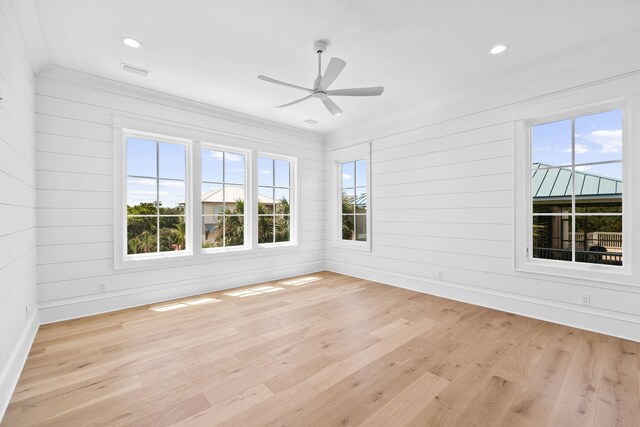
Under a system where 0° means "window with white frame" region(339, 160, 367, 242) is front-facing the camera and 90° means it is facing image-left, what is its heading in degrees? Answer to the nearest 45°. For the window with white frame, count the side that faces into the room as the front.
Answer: approximately 45°

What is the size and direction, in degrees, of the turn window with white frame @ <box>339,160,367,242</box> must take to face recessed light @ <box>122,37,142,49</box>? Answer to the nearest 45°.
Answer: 0° — it already faces it

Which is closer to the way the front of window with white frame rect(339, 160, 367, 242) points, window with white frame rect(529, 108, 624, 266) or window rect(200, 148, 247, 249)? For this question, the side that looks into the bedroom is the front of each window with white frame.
the window

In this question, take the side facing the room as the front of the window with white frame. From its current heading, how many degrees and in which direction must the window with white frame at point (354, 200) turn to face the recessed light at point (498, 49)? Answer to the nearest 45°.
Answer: approximately 90° to its left

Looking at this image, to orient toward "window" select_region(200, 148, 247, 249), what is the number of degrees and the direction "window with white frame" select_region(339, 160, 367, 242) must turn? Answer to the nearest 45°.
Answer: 0° — it already faces it

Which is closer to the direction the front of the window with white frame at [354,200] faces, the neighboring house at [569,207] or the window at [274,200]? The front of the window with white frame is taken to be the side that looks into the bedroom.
the window
